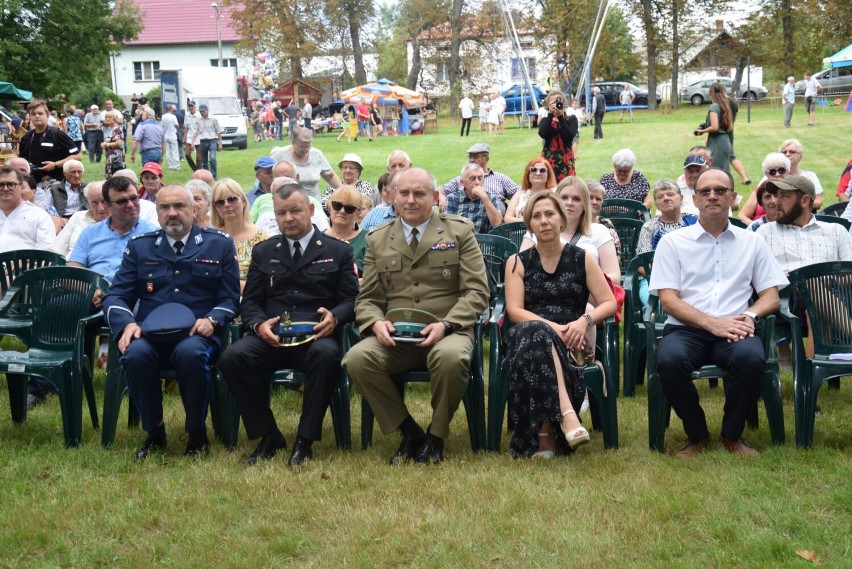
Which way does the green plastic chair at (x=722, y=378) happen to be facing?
toward the camera

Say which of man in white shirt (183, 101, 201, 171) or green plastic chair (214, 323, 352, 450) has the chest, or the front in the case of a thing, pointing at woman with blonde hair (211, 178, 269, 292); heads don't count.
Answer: the man in white shirt

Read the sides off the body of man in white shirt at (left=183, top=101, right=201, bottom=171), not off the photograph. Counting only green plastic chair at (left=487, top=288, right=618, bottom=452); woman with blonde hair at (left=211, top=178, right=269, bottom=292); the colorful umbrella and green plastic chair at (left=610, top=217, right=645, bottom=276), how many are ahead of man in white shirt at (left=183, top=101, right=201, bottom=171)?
3

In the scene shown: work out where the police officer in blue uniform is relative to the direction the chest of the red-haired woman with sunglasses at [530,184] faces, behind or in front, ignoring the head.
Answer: in front

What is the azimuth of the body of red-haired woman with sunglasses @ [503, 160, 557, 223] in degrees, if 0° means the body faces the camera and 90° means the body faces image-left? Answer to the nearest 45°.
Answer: approximately 0°

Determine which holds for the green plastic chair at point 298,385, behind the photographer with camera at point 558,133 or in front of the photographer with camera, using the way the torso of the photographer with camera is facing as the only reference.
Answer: in front

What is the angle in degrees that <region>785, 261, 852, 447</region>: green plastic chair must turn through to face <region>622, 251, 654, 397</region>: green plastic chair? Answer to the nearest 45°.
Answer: approximately 135° to its right

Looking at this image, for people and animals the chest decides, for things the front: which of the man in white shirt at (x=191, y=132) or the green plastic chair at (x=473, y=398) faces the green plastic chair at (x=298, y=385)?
the man in white shirt

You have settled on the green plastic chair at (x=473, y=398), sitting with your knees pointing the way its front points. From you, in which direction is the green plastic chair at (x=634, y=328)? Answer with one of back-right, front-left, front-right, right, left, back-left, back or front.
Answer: back-left

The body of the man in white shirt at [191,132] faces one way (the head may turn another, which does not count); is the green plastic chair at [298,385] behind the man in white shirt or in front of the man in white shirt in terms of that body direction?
in front

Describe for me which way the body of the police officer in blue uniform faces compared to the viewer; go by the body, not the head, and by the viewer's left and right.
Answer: facing the viewer

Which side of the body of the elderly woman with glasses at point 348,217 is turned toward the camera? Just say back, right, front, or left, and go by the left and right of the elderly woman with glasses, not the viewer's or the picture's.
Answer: front

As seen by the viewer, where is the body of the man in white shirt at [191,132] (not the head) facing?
toward the camera

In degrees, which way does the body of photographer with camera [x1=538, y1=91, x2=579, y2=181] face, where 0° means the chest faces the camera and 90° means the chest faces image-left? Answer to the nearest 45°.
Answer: approximately 0°
